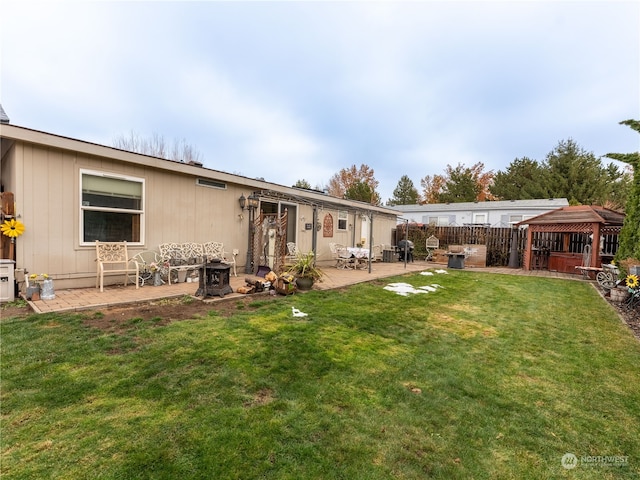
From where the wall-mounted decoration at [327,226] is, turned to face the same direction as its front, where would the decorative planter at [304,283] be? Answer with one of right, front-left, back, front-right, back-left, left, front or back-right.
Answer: front-right

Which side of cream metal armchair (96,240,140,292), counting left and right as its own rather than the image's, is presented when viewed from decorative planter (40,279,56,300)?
right

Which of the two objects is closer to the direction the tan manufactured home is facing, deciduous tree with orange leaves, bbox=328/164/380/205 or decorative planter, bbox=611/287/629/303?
the decorative planter

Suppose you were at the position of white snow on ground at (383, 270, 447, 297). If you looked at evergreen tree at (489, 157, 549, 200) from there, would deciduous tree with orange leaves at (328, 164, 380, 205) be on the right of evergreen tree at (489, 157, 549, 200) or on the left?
left

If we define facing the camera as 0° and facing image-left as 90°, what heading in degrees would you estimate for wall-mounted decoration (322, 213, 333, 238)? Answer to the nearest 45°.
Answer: approximately 315°

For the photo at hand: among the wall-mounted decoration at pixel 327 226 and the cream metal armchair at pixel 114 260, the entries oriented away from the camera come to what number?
0

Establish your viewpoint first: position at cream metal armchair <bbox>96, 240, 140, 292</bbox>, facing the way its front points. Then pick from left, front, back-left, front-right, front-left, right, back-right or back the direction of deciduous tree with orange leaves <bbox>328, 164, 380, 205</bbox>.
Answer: left

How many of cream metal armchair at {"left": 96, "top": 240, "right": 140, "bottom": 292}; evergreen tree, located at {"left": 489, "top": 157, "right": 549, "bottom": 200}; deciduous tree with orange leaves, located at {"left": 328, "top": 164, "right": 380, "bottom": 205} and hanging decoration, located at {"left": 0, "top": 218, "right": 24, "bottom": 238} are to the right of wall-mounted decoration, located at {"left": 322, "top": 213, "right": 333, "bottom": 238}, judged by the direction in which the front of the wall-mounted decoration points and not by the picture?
2

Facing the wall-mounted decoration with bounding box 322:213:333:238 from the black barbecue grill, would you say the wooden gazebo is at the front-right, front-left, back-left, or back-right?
back-left

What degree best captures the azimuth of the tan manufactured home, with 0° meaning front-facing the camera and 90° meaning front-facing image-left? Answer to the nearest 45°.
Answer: approximately 315°

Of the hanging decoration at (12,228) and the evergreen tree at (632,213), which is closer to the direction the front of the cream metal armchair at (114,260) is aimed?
the evergreen tree

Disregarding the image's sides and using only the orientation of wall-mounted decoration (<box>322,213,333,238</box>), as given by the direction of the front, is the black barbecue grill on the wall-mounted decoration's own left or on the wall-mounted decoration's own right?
on the wall-mounted decoration's own left
